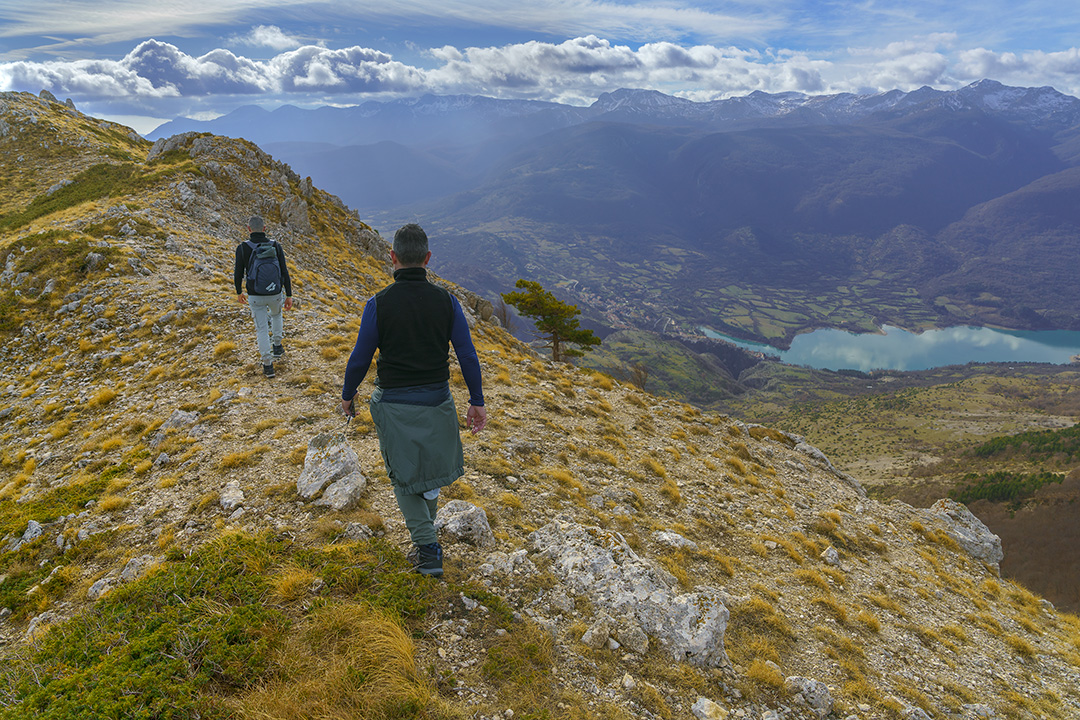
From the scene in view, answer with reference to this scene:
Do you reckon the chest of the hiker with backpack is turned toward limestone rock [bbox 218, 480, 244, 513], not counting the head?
no

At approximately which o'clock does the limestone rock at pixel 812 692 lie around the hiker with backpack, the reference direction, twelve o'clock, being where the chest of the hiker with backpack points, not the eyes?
The limestone rock is roughly at 5 o'clock from the hiker with backpack.

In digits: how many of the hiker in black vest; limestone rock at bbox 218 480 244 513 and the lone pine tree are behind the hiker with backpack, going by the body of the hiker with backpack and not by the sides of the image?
2

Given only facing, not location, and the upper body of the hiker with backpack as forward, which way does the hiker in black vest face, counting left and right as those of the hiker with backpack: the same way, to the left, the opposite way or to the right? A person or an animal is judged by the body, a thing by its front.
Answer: the same way

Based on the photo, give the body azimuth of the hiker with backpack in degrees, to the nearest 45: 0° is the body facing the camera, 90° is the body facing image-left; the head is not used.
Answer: approximately 180°

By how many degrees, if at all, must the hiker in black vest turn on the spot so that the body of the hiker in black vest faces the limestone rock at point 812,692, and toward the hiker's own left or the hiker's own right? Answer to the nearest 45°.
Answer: approximately 90° to the hiker's own right

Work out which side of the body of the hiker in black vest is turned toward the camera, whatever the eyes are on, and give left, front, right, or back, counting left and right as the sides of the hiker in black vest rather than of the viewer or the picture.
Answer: back

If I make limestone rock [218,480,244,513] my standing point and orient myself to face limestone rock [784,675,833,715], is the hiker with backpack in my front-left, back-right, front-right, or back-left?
back-left

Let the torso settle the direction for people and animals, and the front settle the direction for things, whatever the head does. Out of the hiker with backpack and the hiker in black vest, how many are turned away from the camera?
2

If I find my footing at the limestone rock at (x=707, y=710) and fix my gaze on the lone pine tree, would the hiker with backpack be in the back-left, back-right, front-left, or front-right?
front-left

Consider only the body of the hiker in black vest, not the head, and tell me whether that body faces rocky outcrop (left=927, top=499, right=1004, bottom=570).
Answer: no

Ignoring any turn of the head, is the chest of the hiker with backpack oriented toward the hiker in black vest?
no
